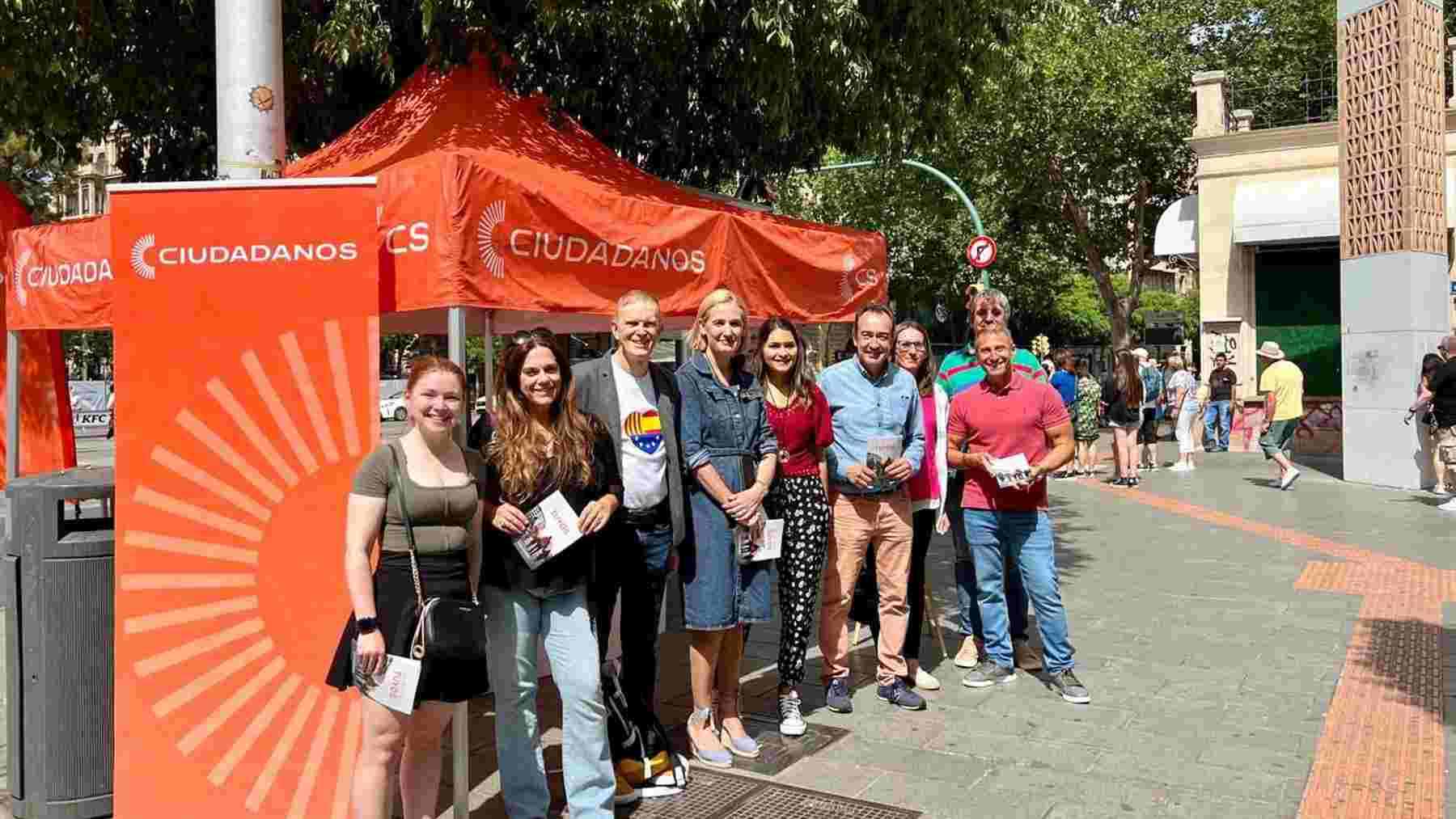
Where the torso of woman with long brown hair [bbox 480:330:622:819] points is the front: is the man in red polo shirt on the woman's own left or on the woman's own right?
on the woman's own left

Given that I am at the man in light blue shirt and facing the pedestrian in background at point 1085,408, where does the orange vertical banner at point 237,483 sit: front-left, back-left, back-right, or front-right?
back-left

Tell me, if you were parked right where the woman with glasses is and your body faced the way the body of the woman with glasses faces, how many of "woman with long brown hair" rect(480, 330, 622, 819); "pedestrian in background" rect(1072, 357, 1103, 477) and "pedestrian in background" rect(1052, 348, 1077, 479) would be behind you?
2

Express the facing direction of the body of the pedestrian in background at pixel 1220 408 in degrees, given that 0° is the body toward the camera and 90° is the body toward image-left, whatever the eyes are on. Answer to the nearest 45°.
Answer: approximately 0°

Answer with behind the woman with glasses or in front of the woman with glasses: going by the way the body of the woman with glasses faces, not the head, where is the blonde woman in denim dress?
in front

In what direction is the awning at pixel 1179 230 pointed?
to the viewer's left

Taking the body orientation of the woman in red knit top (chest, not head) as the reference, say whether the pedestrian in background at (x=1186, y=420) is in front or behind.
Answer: behind
